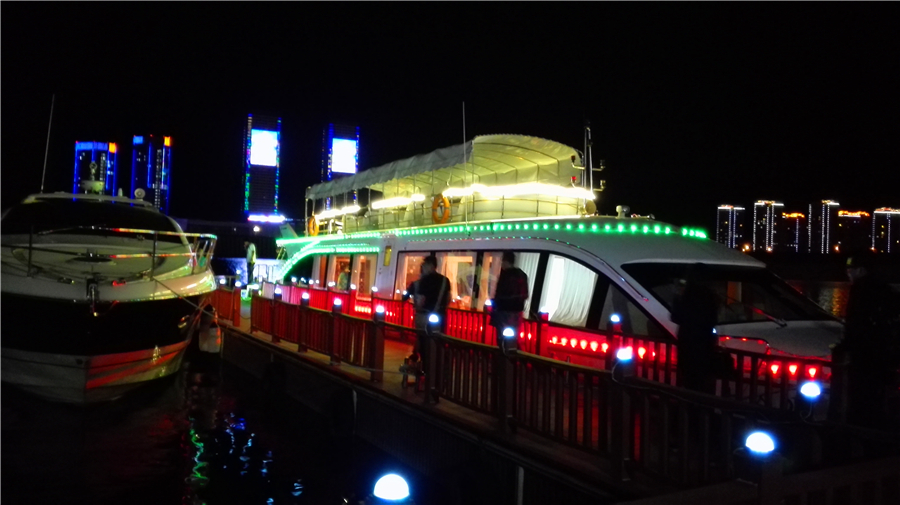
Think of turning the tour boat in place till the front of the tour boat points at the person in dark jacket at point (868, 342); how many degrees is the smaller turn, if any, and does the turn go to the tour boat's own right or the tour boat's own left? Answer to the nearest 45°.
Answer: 0° — it already faces them

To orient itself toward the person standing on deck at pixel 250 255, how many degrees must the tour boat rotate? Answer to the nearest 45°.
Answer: approximately 180°

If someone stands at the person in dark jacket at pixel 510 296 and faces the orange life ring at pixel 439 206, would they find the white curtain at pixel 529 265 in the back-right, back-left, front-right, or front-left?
front-right

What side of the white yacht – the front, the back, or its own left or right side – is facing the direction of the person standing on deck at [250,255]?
back

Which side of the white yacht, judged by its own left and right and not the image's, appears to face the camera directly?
front

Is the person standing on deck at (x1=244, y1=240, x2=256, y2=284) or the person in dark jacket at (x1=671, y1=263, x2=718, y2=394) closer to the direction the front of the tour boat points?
the person in dark jacket

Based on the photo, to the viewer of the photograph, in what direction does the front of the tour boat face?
facing the viewer and to the right of the viewer
